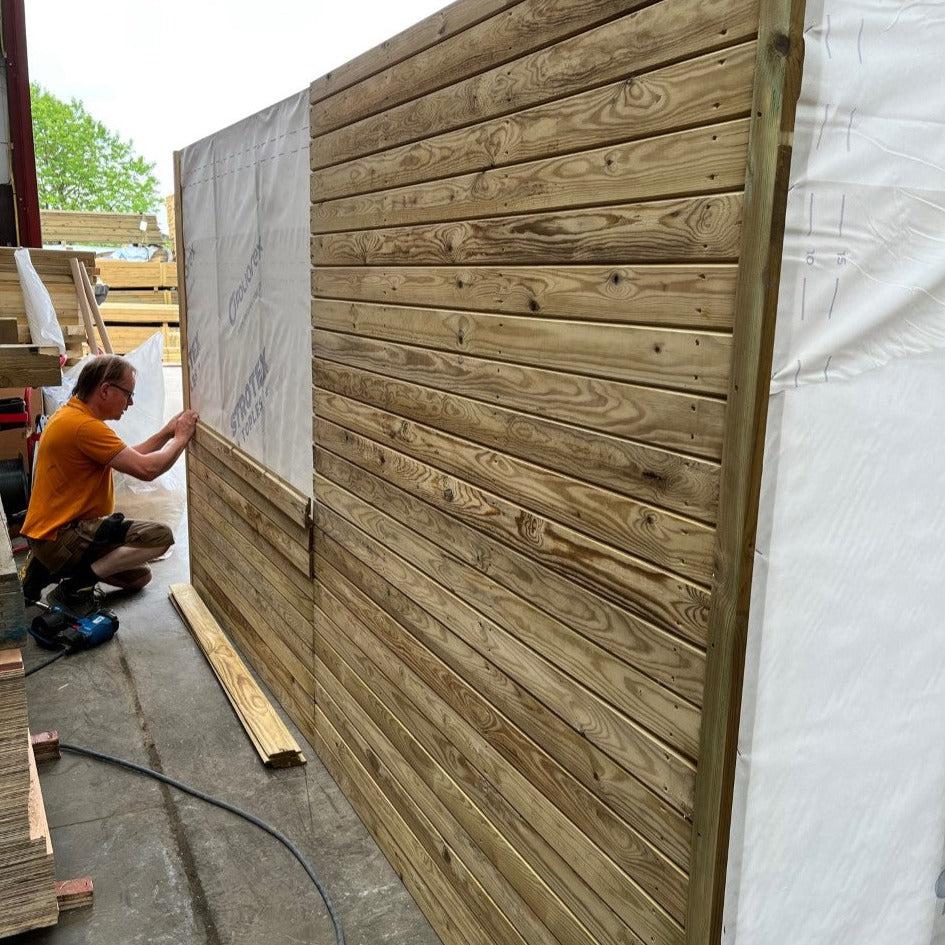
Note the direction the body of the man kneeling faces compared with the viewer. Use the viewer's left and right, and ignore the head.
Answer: facing to the right of the viewer

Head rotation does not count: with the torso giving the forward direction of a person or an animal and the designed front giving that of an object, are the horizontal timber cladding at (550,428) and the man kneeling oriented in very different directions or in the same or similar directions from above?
very different directions

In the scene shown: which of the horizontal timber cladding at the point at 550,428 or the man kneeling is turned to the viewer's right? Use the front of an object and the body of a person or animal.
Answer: the man kneeling

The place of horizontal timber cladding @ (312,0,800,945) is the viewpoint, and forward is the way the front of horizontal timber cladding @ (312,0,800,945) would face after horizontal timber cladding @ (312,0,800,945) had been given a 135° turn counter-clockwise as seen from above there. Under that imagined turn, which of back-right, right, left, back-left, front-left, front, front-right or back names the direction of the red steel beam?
back-left

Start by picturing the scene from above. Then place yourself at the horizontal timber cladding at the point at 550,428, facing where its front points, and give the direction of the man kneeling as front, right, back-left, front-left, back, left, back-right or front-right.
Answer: right

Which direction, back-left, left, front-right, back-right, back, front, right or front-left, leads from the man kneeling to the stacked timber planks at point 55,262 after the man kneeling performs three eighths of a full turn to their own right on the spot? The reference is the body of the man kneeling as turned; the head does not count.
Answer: back-right

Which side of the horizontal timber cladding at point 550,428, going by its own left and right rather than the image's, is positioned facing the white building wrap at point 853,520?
left

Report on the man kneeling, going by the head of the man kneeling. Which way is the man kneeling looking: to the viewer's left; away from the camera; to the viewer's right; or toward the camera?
to the viewer's right

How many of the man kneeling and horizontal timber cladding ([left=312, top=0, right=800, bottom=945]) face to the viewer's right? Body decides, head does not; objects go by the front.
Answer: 1

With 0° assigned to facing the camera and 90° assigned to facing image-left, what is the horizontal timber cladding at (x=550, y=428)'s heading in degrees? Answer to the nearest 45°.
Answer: approximately 45°

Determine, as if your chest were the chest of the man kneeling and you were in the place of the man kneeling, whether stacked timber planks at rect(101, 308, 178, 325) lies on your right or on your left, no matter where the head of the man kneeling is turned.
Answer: on your left

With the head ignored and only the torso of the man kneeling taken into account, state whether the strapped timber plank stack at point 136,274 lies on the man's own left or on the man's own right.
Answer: on the man's own left
